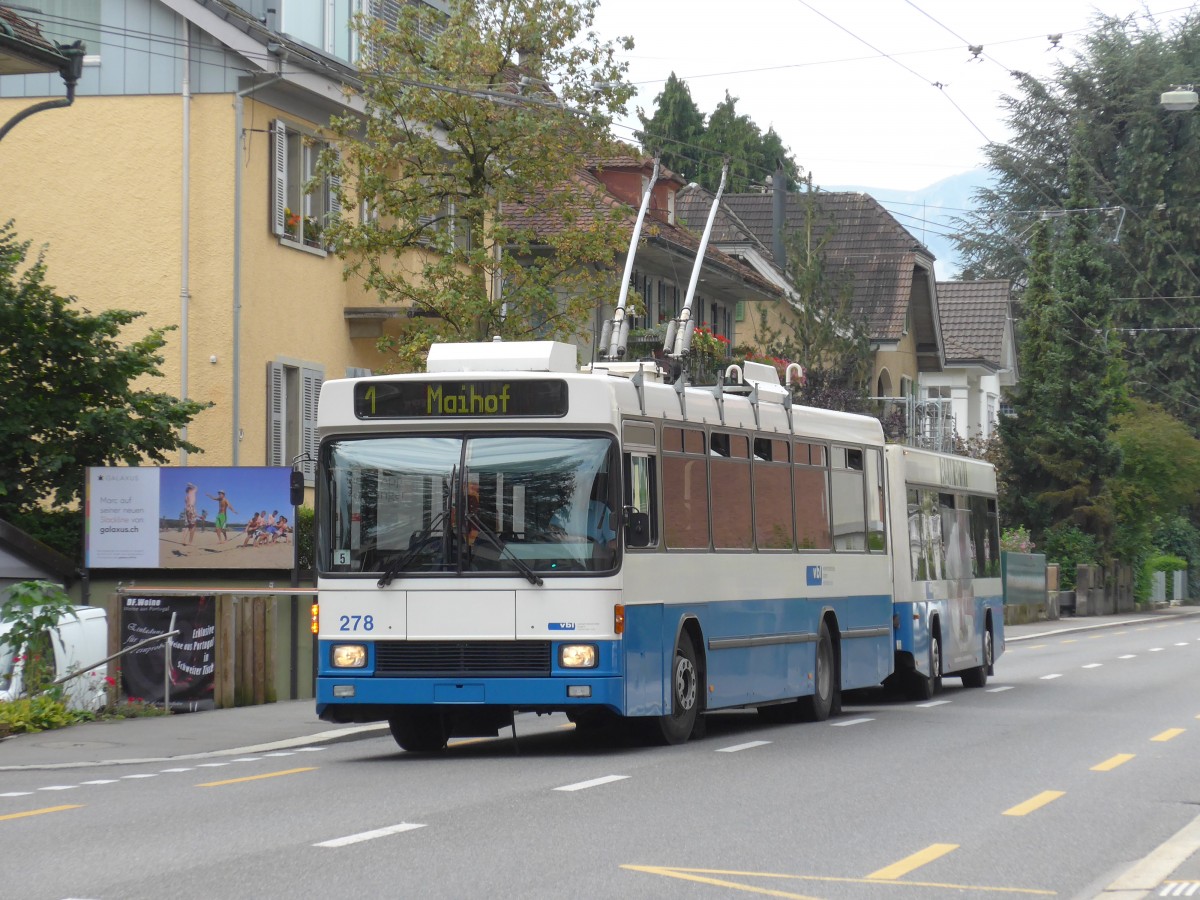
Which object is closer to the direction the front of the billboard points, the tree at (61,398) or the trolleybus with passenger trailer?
the trolleybus with passenger trailer

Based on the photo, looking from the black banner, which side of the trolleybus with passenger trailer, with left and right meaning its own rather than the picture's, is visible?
right

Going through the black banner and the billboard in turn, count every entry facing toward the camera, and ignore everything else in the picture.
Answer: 2

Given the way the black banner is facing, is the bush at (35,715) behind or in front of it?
in front

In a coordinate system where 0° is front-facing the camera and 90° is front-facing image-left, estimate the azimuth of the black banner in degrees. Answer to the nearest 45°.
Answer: approximately 0°

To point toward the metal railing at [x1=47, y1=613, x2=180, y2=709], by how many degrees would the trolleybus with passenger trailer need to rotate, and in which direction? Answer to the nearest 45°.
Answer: approximately 90° to its right

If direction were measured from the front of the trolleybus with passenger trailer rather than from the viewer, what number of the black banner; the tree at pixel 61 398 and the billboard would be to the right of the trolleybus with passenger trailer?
3

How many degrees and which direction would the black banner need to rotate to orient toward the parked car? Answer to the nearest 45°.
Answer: approximately 45° to its right

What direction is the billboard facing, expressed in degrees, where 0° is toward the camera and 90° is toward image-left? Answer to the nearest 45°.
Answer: approximately 0°
